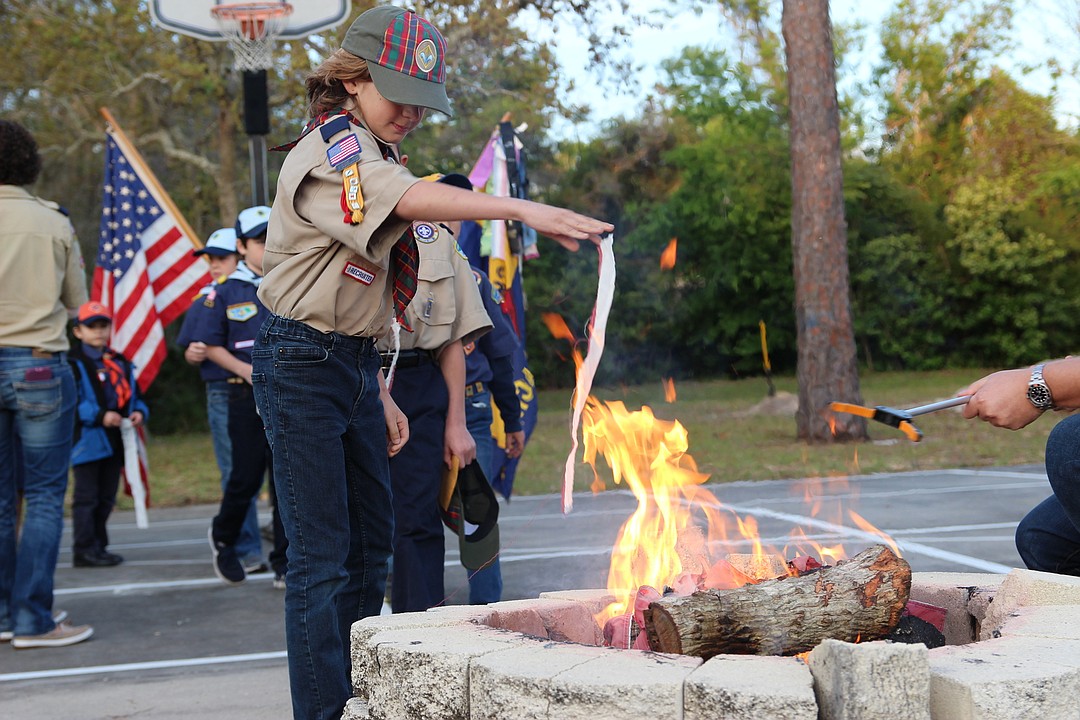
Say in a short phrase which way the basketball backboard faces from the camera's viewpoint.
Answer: facing the viewer

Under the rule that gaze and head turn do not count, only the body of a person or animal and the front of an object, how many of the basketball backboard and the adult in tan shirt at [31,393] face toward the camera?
1

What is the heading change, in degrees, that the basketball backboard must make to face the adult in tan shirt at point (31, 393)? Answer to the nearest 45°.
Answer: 0° — it already faces them

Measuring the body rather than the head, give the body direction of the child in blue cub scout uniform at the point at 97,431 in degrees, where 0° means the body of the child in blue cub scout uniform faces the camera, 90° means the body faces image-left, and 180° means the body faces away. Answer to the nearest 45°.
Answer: approximately 315°

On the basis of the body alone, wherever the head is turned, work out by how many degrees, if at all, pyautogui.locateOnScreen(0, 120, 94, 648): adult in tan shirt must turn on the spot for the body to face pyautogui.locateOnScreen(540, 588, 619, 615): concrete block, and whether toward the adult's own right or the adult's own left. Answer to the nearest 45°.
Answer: approximately 90° to the adult's own right

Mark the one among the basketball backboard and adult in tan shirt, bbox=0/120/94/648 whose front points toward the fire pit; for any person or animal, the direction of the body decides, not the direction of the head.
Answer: the basketball backboard

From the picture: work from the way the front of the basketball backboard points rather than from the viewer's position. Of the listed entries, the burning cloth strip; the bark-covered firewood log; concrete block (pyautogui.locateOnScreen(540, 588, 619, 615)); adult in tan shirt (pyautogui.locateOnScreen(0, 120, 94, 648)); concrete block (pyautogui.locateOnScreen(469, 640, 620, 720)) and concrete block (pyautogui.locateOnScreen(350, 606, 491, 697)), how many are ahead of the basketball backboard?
6

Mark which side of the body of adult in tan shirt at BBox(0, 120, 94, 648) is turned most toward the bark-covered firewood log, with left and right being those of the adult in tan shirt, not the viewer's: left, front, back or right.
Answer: right

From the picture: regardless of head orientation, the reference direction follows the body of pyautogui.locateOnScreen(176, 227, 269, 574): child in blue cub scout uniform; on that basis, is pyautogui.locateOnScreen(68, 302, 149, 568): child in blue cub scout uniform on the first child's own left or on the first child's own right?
on the first child's own right

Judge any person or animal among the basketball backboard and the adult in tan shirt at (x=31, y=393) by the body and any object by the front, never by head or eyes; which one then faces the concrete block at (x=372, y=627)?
the basketball backboard
